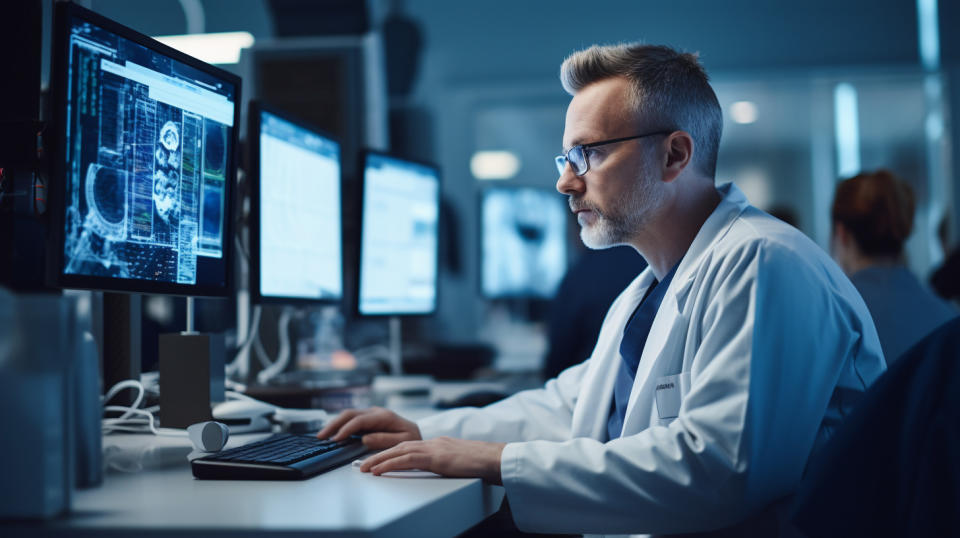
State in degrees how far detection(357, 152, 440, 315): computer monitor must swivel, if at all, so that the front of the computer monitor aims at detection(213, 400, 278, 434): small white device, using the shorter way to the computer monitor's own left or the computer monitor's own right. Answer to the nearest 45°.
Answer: approximately 45° to the computer monitor's own right

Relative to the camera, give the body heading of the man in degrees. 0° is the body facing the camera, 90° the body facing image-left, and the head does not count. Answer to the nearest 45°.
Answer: approximately 90°

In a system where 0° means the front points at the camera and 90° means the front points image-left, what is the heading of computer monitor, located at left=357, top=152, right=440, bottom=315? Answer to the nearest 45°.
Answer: approximately 315°

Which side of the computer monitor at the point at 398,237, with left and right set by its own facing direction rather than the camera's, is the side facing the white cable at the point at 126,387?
right

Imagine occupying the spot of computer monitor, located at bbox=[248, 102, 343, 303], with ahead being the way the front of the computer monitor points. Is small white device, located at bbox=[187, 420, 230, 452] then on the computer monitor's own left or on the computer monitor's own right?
on the computer monitor's own right
